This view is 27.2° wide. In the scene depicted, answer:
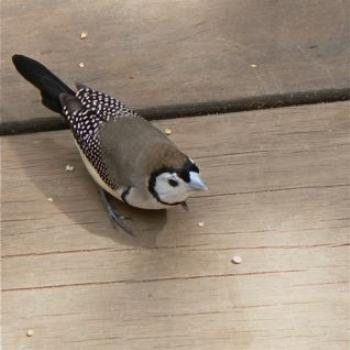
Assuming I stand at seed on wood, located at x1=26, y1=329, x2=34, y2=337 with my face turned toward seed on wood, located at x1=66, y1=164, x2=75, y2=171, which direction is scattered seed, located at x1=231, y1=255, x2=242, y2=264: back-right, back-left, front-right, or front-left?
front-right

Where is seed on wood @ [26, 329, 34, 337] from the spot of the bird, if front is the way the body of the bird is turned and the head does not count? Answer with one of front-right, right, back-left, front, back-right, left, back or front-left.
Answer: right

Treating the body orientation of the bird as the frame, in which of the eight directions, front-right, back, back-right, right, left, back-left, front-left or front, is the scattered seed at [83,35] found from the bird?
back-left

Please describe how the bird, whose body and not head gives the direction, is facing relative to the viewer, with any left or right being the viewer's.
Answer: facing the viewer and to the right of the viewer

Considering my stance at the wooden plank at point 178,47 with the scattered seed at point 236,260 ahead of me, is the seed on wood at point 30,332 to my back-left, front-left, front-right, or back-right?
front-right

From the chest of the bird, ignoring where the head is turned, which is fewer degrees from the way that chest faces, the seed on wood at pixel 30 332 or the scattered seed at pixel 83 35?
the seed on wood

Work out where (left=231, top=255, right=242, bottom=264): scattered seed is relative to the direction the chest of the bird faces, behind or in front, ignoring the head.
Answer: in front
